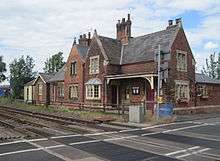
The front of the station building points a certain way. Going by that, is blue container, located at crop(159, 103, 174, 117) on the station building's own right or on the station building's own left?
on the station building's own left
